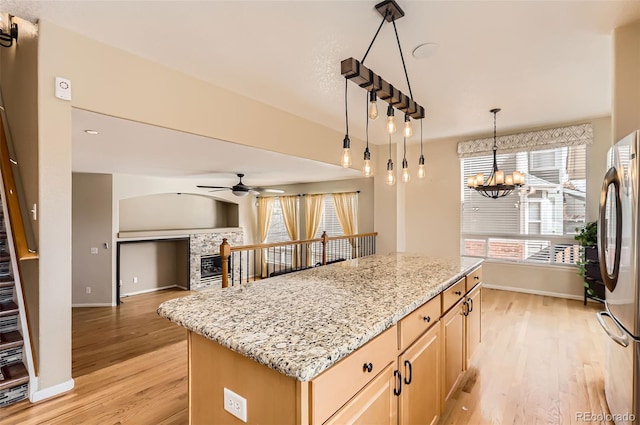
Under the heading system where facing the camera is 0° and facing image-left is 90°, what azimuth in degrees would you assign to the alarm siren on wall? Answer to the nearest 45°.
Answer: approximately 0°

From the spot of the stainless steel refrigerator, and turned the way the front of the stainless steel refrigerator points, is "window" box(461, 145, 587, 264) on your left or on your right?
on your right

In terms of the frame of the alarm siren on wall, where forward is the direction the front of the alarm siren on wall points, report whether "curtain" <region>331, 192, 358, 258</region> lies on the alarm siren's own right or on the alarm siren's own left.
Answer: on the alarm siren's own left

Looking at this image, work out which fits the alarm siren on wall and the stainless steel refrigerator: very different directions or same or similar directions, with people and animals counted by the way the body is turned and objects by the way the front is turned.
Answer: very different directions

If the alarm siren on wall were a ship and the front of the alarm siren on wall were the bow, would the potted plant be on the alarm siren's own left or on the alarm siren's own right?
on the alarm siren's own left

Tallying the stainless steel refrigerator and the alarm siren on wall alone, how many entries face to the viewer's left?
1

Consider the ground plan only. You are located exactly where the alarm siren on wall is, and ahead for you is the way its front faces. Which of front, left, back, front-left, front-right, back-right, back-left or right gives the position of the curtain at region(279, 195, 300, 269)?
back-left

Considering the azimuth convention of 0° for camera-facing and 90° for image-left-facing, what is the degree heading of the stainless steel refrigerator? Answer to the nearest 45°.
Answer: approximately 90°
